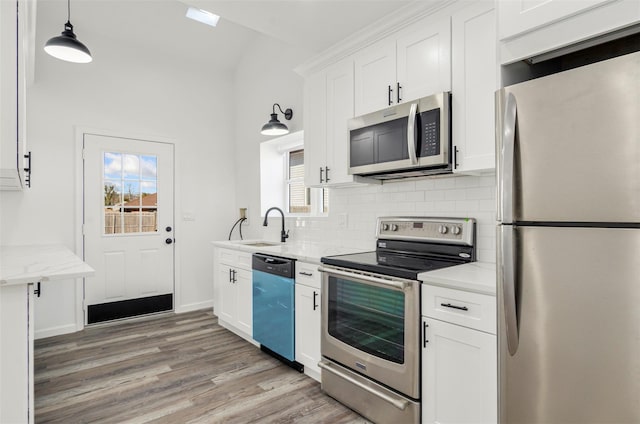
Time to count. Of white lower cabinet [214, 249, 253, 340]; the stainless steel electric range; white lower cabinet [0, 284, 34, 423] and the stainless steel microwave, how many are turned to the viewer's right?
1

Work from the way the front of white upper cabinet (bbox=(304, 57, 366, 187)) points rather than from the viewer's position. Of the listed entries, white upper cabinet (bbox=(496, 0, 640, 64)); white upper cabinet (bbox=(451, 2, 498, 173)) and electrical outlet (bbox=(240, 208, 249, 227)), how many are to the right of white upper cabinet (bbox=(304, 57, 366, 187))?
1

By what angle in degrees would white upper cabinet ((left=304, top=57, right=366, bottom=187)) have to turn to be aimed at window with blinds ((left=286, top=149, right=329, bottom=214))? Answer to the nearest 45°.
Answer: approximately 135° to its right

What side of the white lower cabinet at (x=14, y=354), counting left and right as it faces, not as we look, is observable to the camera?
right

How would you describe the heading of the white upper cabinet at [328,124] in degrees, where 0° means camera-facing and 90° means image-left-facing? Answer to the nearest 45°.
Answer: approximately 45°

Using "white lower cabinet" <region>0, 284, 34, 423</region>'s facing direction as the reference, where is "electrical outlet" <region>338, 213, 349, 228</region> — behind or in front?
in front

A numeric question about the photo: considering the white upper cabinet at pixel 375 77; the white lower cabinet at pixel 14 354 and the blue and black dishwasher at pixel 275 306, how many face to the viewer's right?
1

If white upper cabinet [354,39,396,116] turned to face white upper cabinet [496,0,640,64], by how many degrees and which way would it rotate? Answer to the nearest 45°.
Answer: approximately 90° to its left

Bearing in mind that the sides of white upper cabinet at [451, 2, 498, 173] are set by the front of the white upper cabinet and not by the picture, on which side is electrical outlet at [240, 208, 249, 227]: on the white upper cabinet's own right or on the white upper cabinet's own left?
on the white upper cabinet's own right
